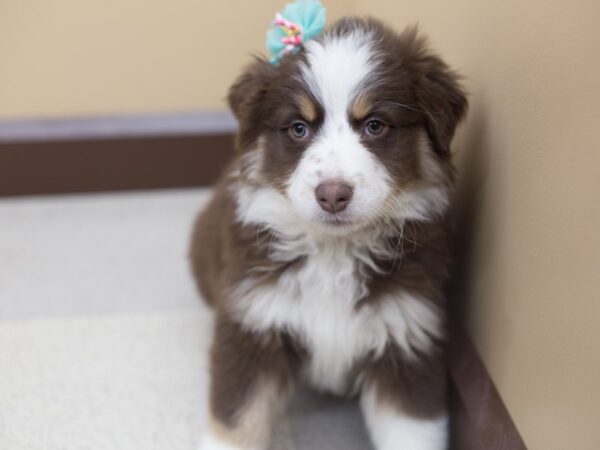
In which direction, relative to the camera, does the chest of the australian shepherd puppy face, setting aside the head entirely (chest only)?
toward the camera

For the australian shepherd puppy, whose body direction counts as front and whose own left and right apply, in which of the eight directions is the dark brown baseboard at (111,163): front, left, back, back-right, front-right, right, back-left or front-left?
back-right
